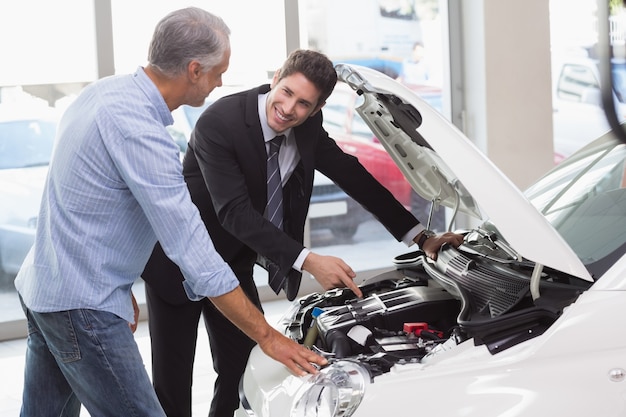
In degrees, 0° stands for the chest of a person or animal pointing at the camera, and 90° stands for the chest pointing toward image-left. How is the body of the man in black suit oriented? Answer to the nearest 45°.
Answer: approximately 315°

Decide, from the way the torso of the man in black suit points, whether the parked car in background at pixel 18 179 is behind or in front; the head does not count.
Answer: behind

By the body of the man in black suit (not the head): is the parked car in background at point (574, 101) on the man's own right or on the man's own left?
on the man's own left

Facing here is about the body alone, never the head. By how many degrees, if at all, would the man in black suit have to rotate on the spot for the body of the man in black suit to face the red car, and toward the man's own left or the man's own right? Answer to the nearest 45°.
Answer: approximately 135° to the man's own left

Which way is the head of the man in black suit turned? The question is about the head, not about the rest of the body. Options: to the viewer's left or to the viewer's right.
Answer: to the viewer's left
